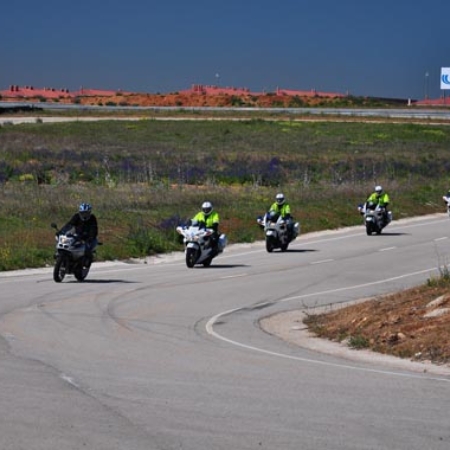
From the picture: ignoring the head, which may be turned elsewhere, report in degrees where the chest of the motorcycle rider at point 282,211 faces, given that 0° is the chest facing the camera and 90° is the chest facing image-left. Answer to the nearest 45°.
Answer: approximately 45°

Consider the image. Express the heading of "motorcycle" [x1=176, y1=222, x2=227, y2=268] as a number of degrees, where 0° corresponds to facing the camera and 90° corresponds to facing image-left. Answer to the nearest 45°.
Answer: approximately 45°

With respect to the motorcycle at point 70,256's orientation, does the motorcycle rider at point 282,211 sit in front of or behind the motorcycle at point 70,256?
behind

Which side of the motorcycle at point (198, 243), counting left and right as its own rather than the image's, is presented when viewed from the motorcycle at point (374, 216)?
back

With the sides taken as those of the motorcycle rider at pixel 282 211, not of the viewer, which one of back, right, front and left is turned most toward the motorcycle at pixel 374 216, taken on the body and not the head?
back

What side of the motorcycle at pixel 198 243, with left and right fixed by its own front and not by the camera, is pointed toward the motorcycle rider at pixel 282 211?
back

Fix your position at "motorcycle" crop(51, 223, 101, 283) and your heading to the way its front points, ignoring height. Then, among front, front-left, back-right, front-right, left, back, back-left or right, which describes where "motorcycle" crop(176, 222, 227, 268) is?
back

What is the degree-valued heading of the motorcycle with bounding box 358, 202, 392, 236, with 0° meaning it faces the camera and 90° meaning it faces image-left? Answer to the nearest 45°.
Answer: approximately 45°
